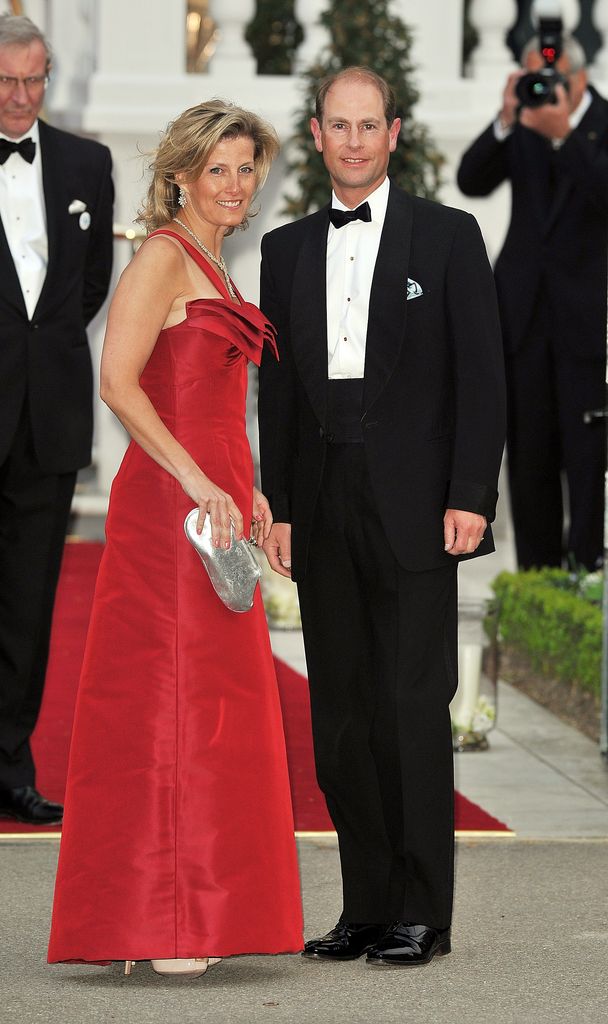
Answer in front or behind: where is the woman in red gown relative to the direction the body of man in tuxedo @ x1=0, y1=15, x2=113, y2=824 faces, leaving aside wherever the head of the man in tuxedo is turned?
in front

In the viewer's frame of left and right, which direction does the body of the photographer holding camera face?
facing the viewer

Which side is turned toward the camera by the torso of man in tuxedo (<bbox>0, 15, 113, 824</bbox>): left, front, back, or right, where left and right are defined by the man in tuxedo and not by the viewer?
front

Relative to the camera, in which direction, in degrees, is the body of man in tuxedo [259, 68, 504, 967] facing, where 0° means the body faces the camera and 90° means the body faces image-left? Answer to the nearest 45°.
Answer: approximately 45°

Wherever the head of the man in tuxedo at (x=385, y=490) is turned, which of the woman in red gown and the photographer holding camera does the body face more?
the woman in red gown

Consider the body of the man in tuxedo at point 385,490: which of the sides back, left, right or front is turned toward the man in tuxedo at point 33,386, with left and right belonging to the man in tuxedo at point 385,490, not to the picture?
right

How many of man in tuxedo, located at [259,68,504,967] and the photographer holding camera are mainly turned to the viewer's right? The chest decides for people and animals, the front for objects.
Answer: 0

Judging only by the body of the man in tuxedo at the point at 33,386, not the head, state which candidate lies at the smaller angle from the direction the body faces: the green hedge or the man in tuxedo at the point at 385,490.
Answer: the man in tuxedo

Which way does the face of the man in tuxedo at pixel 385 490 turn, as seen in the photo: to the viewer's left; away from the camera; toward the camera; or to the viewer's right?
toward the camera
